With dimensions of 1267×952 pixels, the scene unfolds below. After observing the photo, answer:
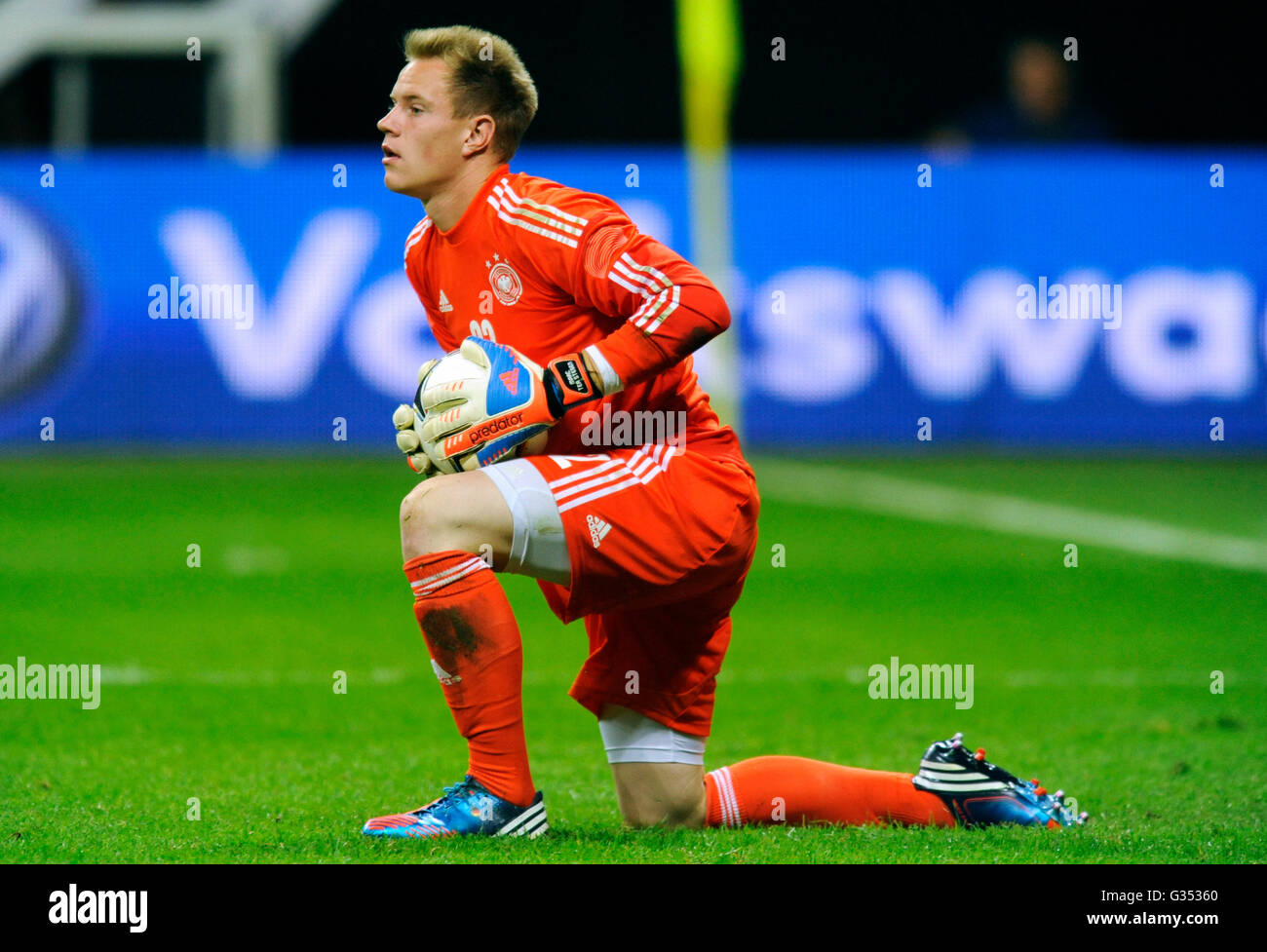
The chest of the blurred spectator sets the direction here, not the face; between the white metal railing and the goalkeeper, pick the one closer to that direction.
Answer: the goalkeeper

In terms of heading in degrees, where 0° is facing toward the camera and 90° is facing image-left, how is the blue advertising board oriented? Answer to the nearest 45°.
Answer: approximately 0°

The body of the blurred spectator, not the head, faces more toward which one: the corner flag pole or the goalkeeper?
the goalkeeper

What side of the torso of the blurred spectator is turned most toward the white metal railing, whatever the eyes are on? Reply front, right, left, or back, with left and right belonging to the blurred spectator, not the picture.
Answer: right

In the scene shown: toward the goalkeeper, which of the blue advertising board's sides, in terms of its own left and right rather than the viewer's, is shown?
front

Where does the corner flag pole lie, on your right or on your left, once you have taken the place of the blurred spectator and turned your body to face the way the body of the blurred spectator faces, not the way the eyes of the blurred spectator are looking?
on your right

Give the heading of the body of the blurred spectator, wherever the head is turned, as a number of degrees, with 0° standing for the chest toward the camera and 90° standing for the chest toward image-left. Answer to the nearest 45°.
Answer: approximately 0°

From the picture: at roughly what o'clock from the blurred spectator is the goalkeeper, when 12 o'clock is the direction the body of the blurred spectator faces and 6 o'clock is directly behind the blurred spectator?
The goalkeeper is roughly at 12 o'clock from the blurred spectator.

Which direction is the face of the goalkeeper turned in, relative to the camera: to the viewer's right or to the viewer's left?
to the viewer's left

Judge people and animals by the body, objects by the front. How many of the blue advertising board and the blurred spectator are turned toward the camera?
2
